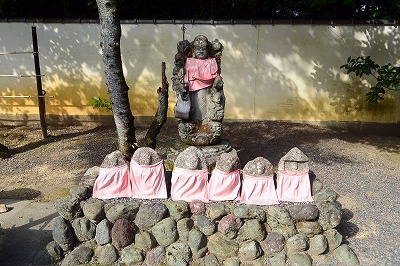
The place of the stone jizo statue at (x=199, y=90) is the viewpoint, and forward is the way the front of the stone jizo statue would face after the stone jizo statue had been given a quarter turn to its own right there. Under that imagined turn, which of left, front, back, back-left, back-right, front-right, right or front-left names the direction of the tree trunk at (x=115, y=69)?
front

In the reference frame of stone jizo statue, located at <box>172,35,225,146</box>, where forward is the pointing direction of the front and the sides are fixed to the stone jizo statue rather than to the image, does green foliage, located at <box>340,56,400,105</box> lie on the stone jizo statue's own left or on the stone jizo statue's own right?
on the stone jizo statue's own left

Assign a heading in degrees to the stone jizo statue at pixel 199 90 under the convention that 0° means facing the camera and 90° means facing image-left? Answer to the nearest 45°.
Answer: approximately 0°
